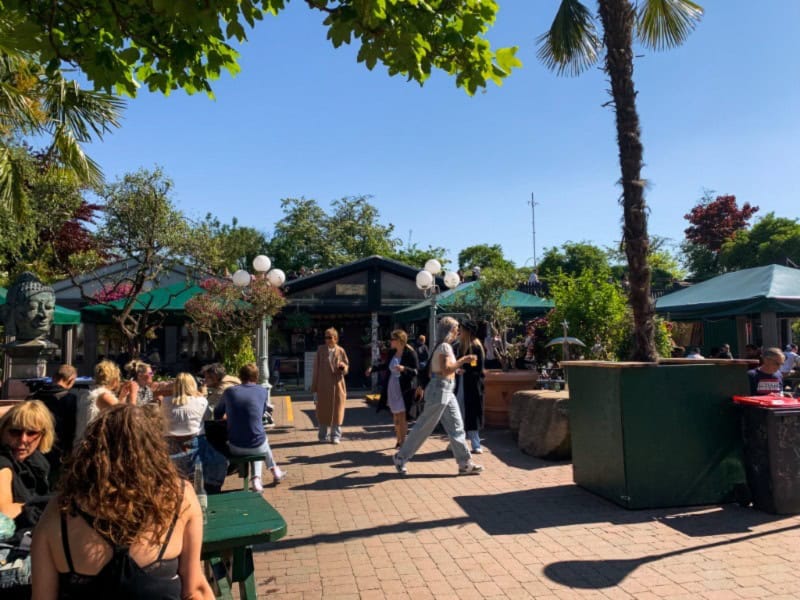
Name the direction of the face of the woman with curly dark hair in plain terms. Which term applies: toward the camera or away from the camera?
away from the camera

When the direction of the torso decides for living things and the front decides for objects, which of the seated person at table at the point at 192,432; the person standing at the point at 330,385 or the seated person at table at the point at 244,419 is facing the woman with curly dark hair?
the person standing

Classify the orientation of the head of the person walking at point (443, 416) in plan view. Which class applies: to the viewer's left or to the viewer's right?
to the viewer's right

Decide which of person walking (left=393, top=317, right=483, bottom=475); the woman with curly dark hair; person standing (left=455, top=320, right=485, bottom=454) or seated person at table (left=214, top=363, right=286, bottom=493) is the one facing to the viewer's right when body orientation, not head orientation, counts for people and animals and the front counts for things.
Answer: person walking (left=393, top=317, right=483, bottom=475)

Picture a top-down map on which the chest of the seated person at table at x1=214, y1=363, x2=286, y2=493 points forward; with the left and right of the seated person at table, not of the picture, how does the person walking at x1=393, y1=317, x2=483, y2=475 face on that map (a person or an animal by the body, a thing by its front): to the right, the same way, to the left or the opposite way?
to the right

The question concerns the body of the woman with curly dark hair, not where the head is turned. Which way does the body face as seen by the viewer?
away from the camera

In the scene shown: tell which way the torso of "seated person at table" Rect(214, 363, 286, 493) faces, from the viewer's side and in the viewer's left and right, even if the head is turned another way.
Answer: facing away from the viewer

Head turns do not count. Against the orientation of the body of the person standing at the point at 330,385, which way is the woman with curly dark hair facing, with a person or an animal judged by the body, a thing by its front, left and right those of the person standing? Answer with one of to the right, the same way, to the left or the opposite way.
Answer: the opposite way

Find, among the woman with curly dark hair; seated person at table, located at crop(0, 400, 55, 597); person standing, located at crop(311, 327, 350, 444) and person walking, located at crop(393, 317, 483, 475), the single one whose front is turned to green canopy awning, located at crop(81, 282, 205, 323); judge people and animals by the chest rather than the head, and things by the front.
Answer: the woman with curly dark hair

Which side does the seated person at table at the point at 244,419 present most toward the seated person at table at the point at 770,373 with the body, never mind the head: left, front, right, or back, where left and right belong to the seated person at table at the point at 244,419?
right

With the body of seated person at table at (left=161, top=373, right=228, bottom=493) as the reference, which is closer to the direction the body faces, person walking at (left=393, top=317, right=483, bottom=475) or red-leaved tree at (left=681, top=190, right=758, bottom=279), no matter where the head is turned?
the red-leaved tree
